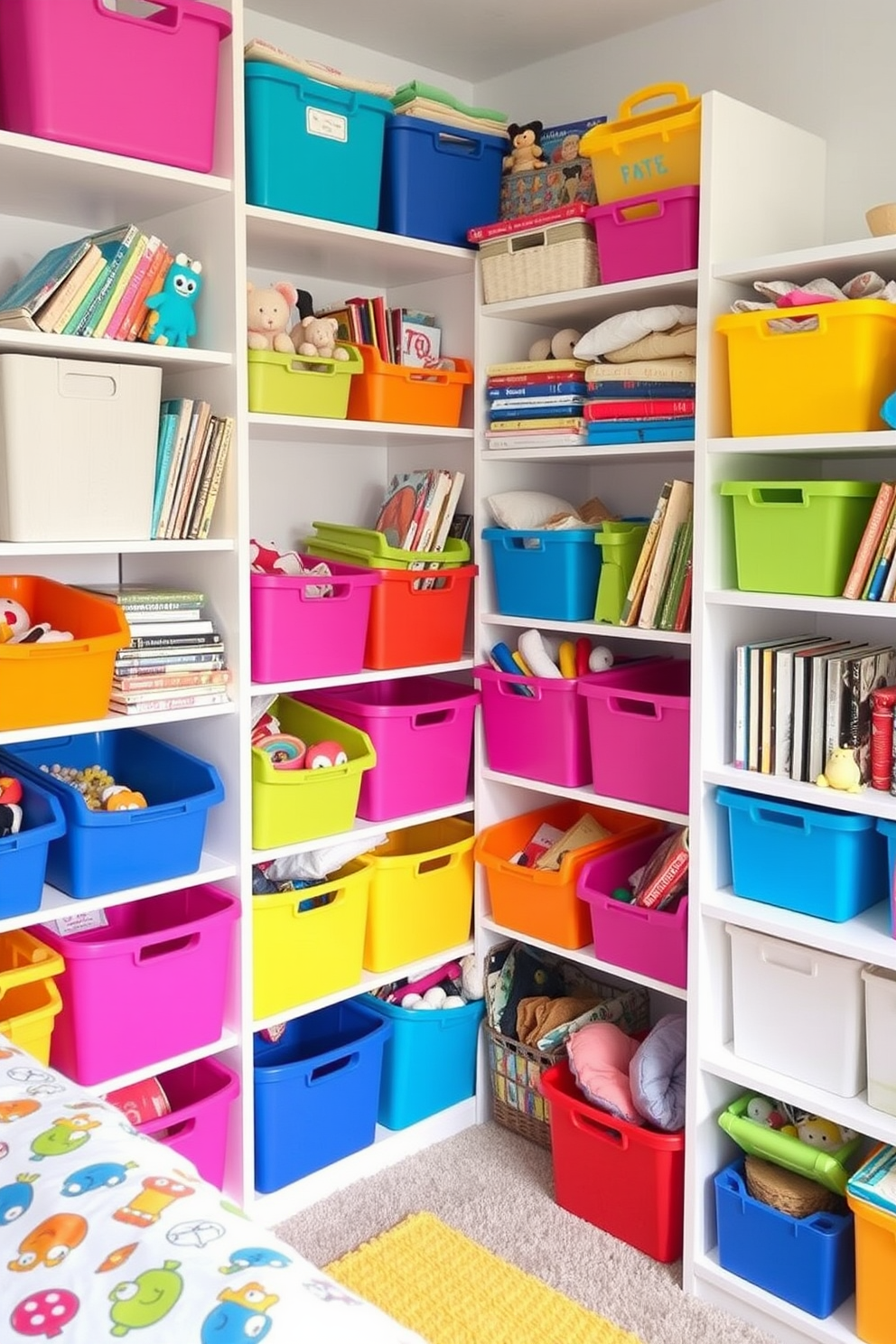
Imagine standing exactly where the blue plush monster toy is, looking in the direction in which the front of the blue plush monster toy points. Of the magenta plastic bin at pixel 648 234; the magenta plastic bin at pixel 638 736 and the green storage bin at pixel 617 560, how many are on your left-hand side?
3

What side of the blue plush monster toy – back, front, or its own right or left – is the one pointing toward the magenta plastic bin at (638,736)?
left

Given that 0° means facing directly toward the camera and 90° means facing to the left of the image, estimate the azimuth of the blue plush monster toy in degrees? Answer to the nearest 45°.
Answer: approximately 0°
